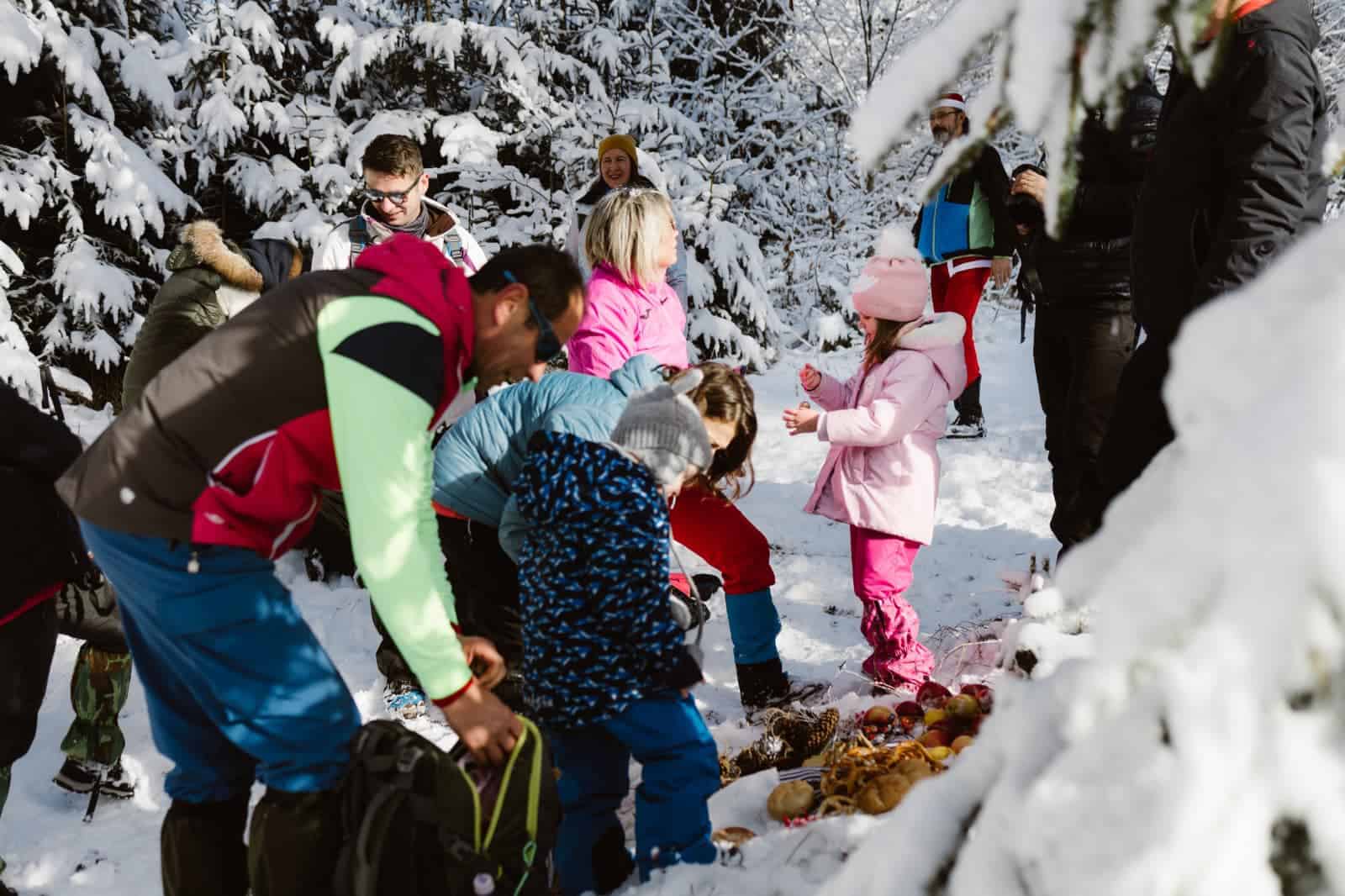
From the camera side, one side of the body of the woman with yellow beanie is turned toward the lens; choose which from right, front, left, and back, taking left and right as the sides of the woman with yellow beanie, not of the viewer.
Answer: front

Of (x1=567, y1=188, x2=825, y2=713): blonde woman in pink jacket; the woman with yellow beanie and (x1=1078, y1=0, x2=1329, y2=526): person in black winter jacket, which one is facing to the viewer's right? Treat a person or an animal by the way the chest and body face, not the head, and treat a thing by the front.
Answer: the blonde woman in pink jacket

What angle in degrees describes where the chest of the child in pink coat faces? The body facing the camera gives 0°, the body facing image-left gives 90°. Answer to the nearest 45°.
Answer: approximately 90°

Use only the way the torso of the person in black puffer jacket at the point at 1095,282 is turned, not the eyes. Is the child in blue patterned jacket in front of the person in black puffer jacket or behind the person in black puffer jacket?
in front

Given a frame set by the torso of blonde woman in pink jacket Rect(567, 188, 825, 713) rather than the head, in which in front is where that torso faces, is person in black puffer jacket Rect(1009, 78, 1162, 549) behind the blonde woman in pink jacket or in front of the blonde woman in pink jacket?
in front

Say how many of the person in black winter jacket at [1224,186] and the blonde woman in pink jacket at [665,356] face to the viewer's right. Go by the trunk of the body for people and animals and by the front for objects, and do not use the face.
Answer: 1

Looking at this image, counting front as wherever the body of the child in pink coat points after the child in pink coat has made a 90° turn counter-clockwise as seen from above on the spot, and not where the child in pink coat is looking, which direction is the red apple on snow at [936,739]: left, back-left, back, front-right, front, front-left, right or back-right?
front

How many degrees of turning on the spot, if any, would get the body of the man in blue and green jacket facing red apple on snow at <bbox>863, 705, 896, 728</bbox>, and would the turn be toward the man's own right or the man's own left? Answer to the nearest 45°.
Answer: approximately 45° to the man's own left

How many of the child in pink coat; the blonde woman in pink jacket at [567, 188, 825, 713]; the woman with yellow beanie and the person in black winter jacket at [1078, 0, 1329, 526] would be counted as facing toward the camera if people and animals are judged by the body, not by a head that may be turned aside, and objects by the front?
1

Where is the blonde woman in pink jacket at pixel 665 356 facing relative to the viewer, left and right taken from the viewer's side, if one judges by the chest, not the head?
facing to the right of the viewer
